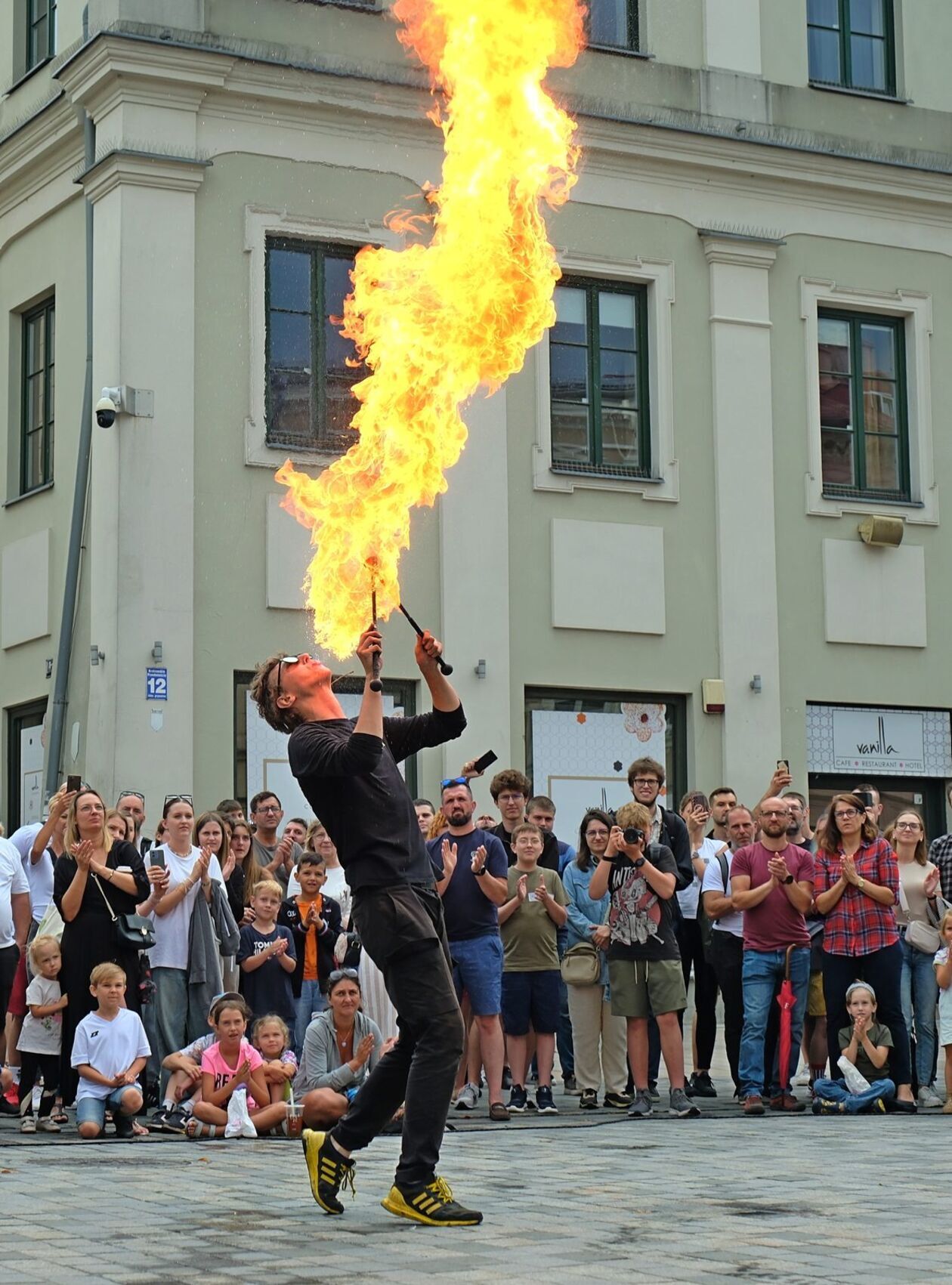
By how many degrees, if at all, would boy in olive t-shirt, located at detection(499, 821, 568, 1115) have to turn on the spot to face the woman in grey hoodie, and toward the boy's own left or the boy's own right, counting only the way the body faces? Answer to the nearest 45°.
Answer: approximately 45° to the boy's own right

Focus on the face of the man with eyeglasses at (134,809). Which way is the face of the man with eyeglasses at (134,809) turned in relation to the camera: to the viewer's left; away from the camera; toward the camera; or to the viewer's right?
toward the camera

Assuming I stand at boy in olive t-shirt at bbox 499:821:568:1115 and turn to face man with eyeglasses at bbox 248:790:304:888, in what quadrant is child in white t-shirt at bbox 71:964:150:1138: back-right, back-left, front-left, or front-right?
front-left

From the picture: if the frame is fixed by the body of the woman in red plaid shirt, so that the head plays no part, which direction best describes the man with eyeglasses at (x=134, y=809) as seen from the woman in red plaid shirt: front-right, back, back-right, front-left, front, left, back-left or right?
right

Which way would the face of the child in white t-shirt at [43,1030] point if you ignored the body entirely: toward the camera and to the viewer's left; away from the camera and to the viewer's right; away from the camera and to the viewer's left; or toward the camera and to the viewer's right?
toward the camera and to the viewer's right

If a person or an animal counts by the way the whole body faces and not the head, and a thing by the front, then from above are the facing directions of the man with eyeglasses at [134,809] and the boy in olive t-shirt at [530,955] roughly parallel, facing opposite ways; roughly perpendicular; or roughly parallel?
roughly parallel

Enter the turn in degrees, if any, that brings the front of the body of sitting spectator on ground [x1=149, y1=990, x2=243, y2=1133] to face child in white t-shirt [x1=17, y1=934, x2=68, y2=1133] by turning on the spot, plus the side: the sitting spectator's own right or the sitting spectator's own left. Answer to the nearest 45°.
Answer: approximately 90° to the sitting spectator's own right

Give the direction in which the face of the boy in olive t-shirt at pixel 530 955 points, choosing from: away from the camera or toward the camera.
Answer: toward the camera

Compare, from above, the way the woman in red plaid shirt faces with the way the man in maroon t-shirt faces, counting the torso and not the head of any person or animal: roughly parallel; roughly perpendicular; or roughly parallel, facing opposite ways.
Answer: roughly parallel

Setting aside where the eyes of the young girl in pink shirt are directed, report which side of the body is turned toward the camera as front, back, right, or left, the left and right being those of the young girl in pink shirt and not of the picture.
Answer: front

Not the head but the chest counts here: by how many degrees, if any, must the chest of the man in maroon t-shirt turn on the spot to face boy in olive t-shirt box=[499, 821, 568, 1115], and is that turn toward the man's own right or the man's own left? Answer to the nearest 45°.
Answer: approximately 90° to the man's own right

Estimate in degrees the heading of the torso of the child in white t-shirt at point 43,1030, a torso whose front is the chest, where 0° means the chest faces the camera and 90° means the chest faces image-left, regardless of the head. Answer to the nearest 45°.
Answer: approximately 315°

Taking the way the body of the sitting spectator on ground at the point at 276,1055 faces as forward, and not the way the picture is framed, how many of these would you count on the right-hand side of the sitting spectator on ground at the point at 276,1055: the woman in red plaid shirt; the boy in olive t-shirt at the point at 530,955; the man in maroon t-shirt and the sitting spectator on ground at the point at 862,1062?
0

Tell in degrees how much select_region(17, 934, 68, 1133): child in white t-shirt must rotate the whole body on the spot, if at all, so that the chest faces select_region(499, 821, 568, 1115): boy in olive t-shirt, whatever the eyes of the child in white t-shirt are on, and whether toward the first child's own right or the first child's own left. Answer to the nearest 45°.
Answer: approximately 45° to the first child's own left

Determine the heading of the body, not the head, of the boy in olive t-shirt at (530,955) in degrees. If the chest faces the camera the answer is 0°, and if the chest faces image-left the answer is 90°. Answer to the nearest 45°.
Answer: approximately 0°

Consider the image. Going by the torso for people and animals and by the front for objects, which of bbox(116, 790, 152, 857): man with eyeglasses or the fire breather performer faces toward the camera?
the man with eyeglasses

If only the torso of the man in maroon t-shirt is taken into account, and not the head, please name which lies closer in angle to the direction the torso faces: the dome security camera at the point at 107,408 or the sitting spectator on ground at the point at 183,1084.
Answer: the sitting spectator on ground
